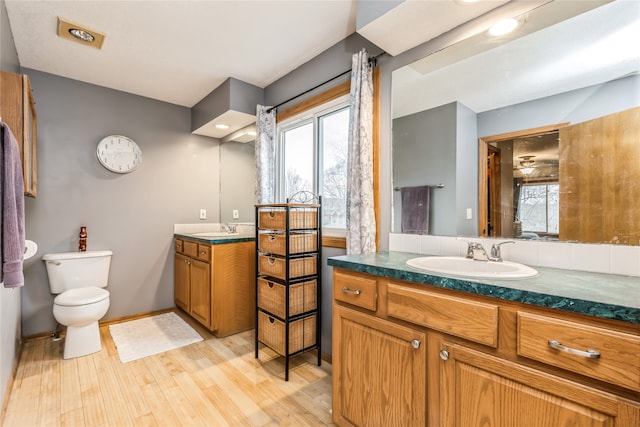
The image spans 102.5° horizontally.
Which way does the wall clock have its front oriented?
toward the camera

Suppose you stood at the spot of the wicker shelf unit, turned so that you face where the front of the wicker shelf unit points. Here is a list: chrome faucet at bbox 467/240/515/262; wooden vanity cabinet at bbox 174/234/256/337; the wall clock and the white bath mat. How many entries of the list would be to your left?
1

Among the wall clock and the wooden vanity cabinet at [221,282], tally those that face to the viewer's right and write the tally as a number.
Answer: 0

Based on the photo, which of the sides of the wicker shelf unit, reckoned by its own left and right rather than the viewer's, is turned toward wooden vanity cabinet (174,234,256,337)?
right

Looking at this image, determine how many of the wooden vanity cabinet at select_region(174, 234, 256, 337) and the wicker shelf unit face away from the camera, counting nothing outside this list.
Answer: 0

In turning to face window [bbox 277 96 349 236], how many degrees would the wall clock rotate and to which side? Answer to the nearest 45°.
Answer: approximately 45° to its left

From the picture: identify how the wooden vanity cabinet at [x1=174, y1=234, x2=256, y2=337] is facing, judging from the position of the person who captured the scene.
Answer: facing the viewer and to the left of the viewer

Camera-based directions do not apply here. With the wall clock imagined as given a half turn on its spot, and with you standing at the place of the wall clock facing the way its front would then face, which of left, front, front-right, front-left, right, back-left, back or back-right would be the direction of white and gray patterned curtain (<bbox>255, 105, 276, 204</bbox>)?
back-right

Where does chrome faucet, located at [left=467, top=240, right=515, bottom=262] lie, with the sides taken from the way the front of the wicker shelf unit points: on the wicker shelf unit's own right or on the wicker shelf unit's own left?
on the wicker shelf unit's own left

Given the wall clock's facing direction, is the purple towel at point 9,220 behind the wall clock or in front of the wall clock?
in front

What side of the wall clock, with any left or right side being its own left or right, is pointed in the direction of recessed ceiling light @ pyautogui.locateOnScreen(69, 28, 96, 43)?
front
